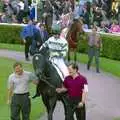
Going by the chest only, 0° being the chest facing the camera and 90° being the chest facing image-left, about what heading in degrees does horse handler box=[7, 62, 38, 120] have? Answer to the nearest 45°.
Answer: approximately 0°

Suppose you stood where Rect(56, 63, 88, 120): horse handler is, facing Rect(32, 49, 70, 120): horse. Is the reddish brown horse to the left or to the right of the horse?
right

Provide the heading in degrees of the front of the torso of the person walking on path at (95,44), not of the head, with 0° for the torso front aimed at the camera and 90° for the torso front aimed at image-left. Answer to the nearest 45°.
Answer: approximately 0°

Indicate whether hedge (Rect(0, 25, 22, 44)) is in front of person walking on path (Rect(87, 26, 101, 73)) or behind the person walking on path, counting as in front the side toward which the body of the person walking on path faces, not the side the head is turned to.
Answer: behind

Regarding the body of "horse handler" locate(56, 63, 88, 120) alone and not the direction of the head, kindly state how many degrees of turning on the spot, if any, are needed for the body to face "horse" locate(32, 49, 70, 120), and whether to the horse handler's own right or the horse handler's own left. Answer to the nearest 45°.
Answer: approximately 90° to the horse handler's own right

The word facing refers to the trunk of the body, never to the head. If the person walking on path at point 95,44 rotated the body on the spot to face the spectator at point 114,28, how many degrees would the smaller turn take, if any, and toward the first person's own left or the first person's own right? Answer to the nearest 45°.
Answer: approximately 180°

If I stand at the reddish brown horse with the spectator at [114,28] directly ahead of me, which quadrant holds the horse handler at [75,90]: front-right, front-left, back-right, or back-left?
back-right

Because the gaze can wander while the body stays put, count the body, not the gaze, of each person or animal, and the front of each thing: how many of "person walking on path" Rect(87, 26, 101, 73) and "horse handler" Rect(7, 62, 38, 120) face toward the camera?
2

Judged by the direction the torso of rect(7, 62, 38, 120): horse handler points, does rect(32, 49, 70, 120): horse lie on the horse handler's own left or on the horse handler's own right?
on the horse handler's own left

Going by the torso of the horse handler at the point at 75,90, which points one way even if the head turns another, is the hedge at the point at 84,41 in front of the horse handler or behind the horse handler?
behind
